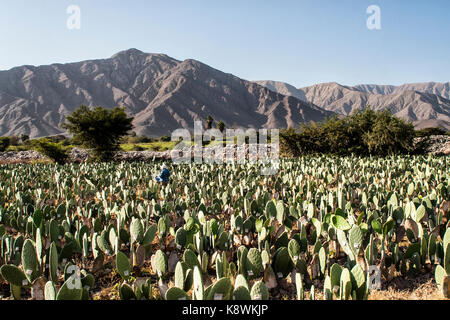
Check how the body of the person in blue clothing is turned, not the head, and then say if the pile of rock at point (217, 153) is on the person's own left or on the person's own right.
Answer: on the person's own right
